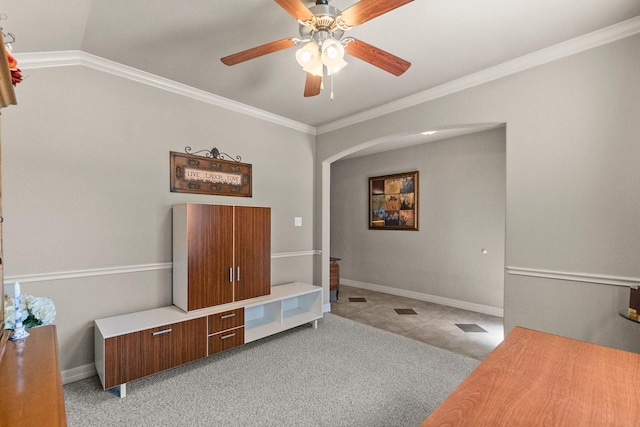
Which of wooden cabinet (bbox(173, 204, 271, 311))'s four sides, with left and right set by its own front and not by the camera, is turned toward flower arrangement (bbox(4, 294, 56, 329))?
right

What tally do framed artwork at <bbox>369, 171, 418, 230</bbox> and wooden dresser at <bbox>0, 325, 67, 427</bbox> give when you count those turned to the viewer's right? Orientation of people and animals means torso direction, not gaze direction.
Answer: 1

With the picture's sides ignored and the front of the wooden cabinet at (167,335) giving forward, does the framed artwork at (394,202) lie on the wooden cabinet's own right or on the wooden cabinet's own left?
on the wooden cabinet's own left

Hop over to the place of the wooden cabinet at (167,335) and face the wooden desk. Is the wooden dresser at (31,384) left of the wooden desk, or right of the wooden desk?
right

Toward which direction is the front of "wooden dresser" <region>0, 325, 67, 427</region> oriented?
to the viewer's right
